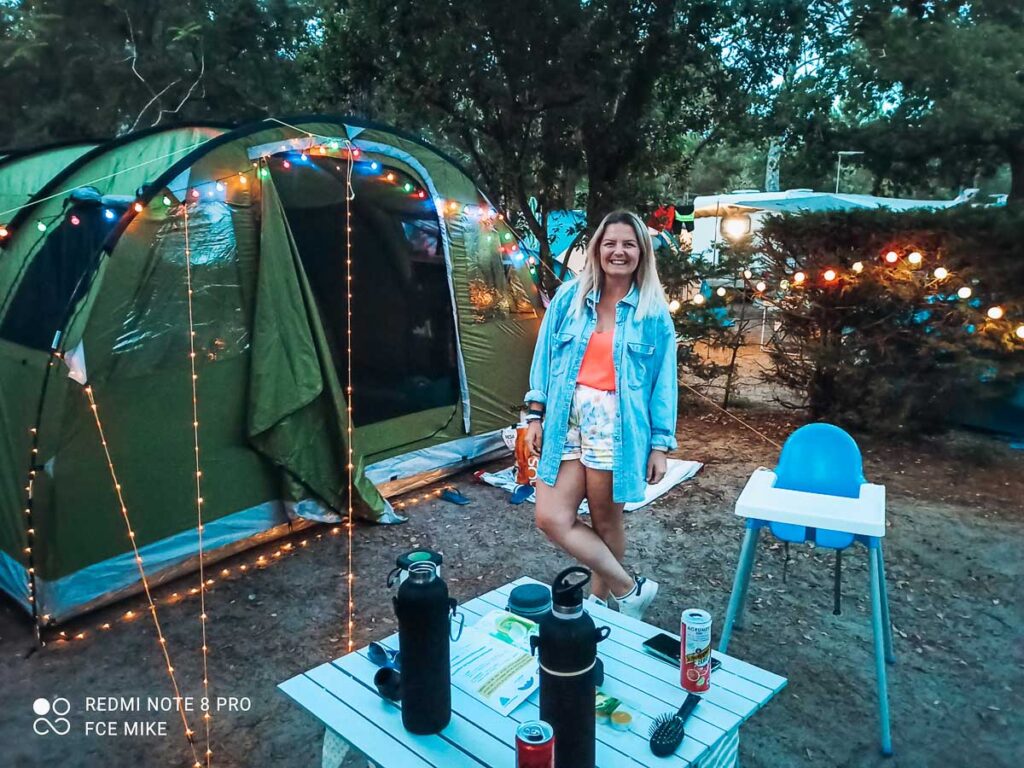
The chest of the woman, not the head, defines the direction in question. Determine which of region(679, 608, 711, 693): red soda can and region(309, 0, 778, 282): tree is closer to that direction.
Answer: the red soda can

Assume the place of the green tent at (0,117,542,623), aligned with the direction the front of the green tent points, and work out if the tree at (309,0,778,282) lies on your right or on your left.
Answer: on your left

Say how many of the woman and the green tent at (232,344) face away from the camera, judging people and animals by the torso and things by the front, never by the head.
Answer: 0

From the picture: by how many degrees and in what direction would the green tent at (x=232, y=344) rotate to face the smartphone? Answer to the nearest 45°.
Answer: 0° — it already faces it

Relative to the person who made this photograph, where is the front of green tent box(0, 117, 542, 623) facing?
facing the viewer and to the right of the viewer

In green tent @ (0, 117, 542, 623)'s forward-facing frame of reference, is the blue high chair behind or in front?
in front

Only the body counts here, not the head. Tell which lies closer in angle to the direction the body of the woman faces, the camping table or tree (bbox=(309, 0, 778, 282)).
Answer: the camping table

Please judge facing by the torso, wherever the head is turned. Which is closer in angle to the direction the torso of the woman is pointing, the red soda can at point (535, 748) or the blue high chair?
the red soda can

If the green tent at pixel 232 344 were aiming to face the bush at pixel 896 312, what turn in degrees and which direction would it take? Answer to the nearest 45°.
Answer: approximately 45° to its left

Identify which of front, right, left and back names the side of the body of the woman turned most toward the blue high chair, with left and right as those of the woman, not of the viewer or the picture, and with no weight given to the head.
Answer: left

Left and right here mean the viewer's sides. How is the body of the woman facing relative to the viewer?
facing the viewer

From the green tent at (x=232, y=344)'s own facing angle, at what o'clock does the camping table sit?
The camping table is roughly at 1 o'clock from the green tent.

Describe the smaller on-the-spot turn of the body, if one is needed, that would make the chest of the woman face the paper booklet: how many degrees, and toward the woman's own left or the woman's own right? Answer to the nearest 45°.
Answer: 0° — they already face it

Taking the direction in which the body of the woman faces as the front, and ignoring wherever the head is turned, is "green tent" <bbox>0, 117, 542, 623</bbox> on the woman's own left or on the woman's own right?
on the woman's own right

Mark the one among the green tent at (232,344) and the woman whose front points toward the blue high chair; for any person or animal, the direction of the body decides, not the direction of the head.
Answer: the green tent

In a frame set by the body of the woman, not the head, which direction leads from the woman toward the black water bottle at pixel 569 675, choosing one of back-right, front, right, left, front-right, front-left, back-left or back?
front
